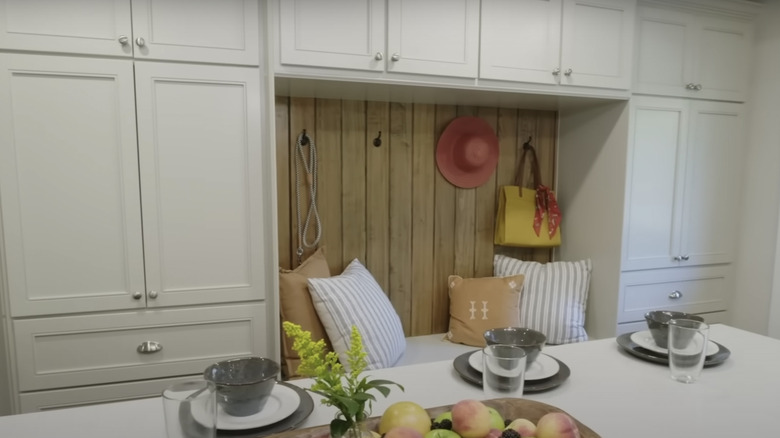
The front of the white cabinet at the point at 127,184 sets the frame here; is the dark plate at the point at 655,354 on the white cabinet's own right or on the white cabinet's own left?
on the white cabinet's own left

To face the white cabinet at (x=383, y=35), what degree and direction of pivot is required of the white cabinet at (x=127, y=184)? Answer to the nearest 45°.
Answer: approximately 90° to its left

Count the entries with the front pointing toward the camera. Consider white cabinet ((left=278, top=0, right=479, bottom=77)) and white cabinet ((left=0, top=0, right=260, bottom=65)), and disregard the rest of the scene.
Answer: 2

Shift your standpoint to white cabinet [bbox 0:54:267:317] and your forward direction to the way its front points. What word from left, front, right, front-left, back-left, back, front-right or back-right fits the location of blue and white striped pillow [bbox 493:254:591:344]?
left

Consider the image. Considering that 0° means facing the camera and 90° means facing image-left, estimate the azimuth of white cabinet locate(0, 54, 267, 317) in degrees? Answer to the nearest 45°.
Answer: approximately 0°

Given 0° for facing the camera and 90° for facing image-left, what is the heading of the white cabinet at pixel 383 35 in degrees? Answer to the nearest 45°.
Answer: approximately 0°

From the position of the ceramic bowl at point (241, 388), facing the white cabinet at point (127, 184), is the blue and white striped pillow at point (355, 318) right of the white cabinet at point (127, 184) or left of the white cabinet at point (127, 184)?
right

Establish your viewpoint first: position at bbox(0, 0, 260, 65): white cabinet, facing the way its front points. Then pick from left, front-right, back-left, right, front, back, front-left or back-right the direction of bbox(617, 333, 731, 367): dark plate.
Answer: front-left

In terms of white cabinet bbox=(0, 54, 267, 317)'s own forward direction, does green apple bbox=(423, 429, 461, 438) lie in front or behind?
in front

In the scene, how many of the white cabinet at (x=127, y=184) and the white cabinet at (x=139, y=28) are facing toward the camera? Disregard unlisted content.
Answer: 2
